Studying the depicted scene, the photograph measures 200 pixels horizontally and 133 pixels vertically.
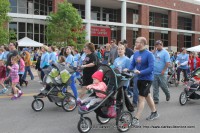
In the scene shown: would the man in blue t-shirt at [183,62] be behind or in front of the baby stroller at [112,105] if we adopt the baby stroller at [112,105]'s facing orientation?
behind

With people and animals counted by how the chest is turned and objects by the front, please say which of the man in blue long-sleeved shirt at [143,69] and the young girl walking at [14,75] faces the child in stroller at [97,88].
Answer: the man in blue long-sleeved shirt

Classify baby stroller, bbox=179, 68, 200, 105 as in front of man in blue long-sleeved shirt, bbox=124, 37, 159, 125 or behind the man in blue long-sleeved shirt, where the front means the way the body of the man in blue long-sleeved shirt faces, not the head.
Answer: behind

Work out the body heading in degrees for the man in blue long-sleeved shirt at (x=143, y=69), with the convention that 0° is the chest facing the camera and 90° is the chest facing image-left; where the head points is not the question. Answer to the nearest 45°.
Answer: approximately 45°

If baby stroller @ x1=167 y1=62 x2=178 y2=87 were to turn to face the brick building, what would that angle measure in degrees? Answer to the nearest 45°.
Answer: approximately 135° to its right

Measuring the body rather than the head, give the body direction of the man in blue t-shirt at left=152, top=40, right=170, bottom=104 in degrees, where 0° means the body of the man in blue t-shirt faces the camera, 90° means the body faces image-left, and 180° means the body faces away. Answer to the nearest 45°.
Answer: approximately 45°
